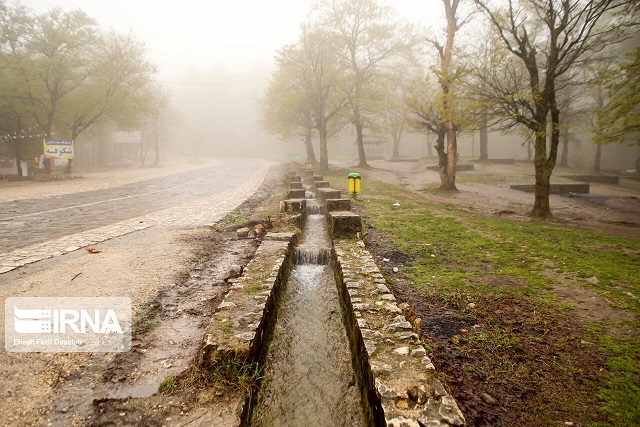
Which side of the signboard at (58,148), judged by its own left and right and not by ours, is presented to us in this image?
front

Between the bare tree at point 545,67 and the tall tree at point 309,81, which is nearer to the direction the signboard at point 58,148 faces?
the bare tree

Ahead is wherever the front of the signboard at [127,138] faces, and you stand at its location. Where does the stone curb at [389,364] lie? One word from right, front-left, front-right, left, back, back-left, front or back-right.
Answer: front

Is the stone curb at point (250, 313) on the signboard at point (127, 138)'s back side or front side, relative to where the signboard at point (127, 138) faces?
on the front side

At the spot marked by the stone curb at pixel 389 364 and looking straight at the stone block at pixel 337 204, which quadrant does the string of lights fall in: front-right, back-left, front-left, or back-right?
front-left

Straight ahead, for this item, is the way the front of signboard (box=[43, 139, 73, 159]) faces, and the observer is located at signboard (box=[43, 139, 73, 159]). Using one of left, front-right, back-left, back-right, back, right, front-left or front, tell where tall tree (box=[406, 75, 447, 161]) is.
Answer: front-left

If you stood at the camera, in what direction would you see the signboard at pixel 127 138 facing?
facing the viewer

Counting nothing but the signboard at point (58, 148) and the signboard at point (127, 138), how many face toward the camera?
2

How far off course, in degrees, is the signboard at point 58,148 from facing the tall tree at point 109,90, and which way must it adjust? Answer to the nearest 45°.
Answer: approximately 135° to its left

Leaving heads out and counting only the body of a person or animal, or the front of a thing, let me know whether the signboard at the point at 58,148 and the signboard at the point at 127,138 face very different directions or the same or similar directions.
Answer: same or similar directions

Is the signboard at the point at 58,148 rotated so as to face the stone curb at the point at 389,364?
yes

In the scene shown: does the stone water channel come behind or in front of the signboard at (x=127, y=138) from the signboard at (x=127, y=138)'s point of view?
in front
